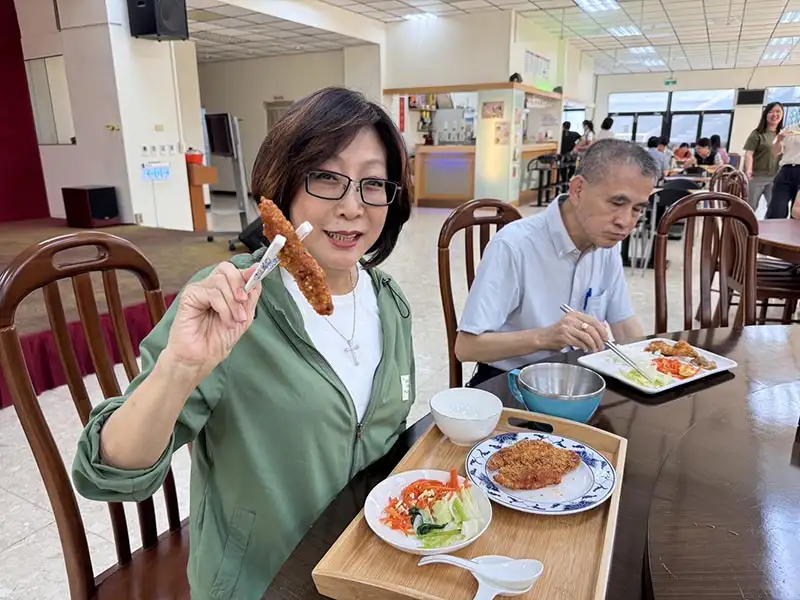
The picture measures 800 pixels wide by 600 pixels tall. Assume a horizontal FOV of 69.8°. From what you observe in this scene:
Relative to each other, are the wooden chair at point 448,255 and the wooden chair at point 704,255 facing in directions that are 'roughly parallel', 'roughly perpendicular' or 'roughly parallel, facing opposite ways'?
roughly perpendicular

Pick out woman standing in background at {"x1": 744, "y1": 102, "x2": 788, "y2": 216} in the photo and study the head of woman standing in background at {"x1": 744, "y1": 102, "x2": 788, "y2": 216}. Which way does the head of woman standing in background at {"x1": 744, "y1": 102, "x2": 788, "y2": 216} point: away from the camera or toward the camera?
toward the camera

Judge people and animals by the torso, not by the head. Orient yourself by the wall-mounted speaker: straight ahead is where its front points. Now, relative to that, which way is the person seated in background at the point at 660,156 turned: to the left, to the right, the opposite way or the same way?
the same way

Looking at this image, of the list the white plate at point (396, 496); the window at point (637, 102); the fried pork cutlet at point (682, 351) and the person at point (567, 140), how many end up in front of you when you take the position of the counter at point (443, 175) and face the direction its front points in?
2

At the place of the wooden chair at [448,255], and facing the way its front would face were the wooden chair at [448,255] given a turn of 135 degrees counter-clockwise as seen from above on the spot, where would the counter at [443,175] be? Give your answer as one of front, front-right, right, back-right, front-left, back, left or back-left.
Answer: front

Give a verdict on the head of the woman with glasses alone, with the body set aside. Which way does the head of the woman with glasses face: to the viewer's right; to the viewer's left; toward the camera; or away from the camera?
toward the camera

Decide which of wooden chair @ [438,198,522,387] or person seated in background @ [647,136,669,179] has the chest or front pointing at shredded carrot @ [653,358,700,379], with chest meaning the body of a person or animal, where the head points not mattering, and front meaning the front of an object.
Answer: the wooden chair

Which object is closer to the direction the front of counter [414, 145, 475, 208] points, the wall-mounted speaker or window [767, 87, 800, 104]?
the wall-mounted speaker

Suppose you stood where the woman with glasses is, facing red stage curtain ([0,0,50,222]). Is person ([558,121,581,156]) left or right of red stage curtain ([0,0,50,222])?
right

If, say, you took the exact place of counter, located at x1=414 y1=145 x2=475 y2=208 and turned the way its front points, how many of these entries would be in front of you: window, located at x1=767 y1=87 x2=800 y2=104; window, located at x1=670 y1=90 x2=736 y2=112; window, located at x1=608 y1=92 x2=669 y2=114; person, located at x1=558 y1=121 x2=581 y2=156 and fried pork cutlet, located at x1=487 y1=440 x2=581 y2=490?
1

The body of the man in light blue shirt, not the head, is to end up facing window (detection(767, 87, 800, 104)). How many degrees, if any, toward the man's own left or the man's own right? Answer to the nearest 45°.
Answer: approximately 135° to the man's own left

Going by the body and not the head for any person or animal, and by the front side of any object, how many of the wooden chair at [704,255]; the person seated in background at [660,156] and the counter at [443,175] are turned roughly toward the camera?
2

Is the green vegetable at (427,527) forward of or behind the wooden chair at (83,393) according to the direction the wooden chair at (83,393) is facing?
forward
